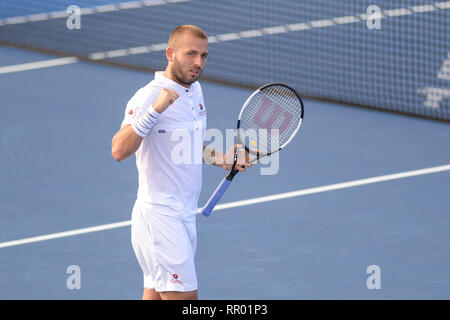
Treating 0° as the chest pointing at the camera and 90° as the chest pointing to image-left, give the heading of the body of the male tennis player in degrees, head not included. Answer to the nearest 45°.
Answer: approximately 315°

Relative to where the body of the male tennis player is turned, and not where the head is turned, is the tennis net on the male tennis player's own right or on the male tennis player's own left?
on the male tennis player's own left
